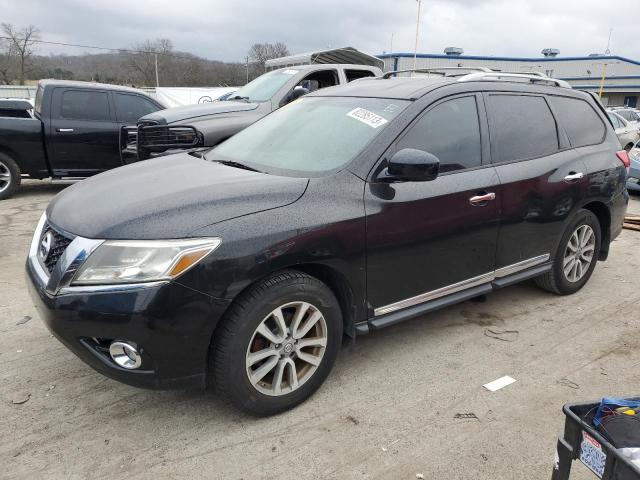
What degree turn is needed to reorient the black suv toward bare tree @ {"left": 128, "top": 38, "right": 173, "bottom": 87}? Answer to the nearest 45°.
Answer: approximately 135° to its right

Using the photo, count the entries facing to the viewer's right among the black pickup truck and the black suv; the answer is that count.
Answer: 1

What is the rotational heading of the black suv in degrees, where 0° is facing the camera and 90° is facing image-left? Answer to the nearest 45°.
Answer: approximately 45°

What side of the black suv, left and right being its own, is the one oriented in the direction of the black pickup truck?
right

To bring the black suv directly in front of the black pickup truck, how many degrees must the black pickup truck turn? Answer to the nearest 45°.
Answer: approximately 90° to its right

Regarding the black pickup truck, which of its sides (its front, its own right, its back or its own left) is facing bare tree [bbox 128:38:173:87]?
left

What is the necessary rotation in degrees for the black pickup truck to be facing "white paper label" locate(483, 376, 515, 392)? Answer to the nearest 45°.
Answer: approximately 90° to its right

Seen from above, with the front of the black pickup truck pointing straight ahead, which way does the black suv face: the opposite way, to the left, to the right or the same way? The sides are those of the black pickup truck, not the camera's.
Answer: the opposite way

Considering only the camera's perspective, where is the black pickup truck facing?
facing to the right of the viewer
